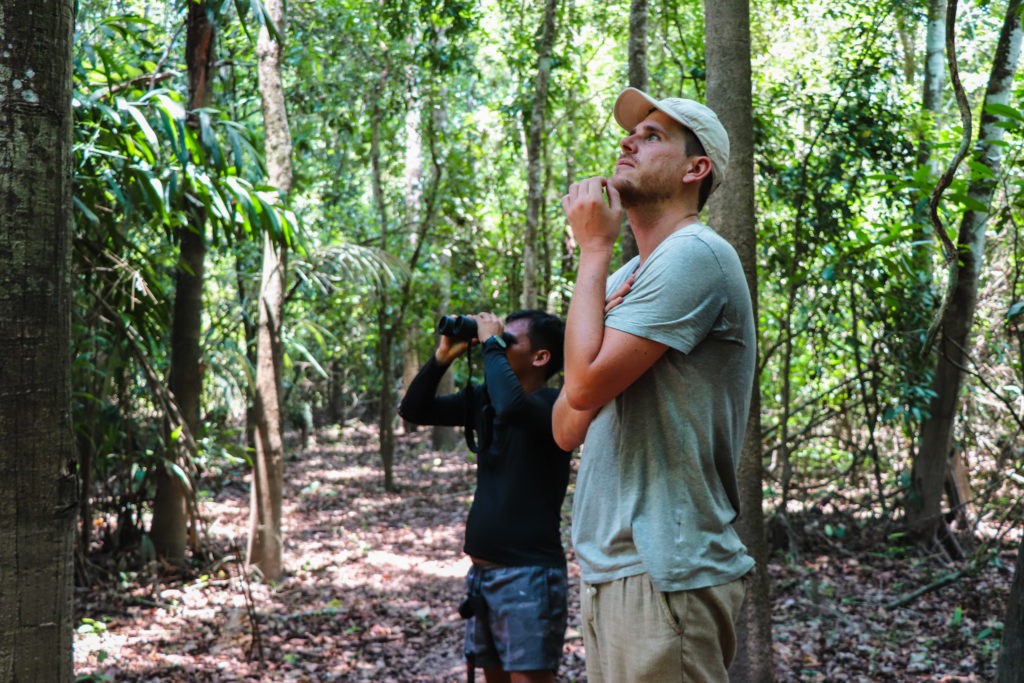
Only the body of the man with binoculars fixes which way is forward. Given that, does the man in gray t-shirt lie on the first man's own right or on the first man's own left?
on the first man's own left

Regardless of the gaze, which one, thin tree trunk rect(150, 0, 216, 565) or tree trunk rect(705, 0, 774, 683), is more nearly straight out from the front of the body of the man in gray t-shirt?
the thin tree trunk

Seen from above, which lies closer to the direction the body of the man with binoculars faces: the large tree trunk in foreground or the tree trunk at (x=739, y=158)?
the large tree trunk in foreground

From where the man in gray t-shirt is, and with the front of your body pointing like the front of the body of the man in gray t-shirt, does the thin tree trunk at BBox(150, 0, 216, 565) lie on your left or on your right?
on your right

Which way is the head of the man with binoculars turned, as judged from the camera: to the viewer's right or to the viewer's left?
to the viewer's left

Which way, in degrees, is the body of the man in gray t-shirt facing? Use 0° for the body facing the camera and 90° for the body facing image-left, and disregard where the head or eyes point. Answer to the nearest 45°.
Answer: approximately 90°

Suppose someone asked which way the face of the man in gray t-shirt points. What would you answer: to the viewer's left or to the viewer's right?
to the viewer's left

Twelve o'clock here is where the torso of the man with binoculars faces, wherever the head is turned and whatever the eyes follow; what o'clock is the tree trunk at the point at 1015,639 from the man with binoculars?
The tree trunk is roughly at 6 o'clock from the man with binoculars.

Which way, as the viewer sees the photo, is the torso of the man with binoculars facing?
to the viewer's left

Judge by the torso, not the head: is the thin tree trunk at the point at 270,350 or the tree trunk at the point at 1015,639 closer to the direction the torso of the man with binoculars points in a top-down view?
the thin tree trunk
